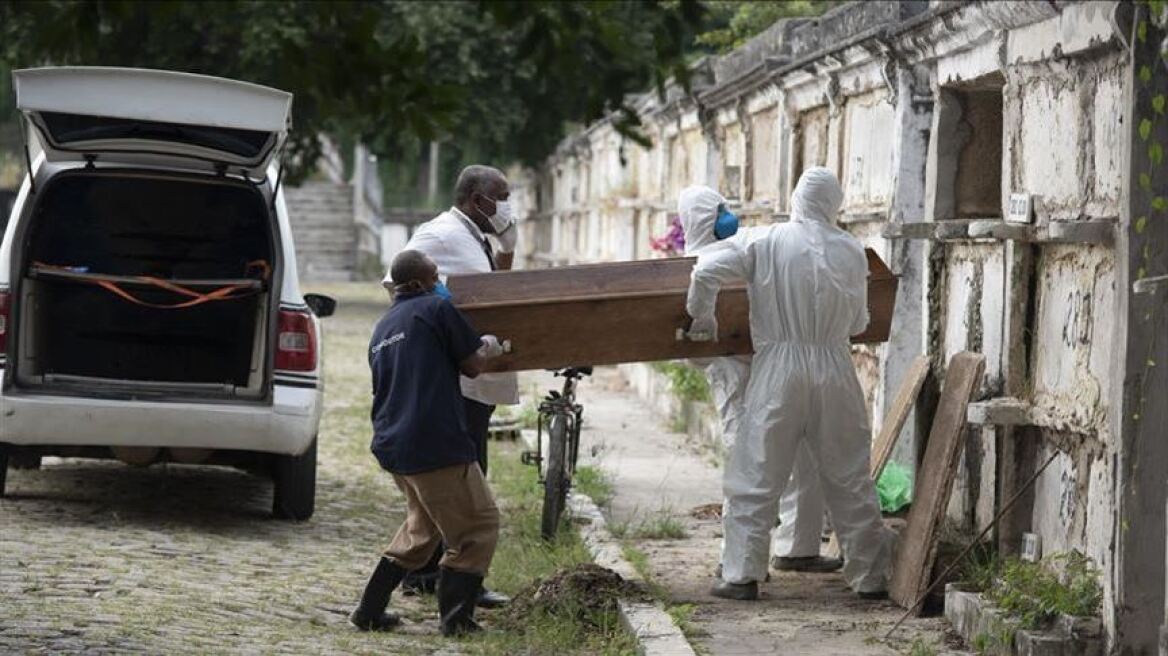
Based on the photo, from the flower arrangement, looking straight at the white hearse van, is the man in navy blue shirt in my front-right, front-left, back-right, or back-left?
front-left

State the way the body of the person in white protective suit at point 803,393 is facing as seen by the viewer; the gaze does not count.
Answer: away from the camera

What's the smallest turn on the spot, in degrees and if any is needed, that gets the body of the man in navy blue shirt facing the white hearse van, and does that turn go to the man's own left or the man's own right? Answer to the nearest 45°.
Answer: approximately 90° to the man's own left

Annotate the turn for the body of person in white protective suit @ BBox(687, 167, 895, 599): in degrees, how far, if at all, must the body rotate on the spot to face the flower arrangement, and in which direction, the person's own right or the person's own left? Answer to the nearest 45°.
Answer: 0° — they already face it

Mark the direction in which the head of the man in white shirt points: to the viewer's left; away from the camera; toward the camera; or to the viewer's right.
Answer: to the viewer's right

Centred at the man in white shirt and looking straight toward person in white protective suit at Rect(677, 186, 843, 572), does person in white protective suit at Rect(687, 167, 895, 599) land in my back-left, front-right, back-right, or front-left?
front-right

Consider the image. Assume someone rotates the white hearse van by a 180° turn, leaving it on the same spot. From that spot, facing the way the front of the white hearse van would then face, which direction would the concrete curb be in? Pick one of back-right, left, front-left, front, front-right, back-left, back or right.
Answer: front-left

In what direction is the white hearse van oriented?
away from the camera
